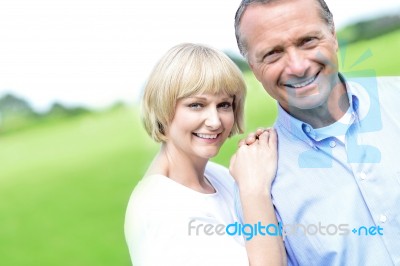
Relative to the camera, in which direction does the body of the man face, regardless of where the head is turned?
toward the camera

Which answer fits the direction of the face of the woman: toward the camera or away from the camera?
toward the camera

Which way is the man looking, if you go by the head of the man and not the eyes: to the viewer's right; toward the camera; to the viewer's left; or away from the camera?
toward the camera

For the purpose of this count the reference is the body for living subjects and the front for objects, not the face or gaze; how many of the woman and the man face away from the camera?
0
